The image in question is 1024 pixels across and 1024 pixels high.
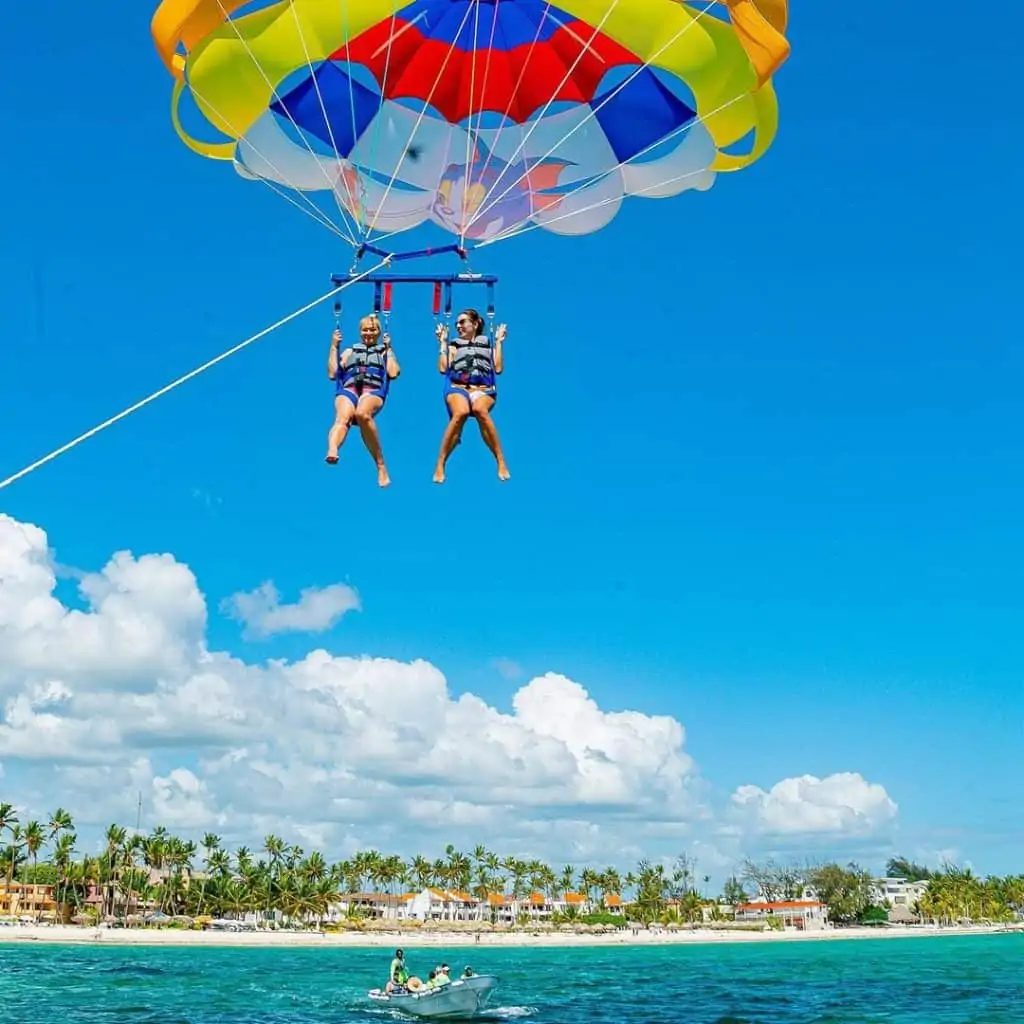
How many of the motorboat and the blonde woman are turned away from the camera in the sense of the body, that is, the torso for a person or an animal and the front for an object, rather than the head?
0

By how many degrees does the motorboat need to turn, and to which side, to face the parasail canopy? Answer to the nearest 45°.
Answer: approximately 45° to its right

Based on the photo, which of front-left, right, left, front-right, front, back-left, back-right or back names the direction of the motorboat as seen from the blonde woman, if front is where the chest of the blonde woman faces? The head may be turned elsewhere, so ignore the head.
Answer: back

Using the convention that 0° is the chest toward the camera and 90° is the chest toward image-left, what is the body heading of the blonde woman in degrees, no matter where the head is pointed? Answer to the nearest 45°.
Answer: approximately 0°

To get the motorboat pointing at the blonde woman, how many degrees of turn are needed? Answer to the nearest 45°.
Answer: approximately 45° to its right

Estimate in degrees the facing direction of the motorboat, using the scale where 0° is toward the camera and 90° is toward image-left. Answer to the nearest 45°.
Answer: approximately 315°
